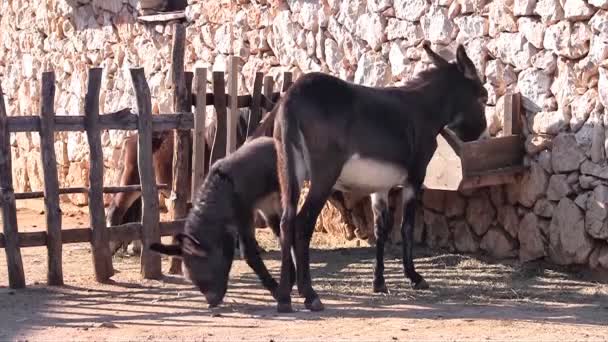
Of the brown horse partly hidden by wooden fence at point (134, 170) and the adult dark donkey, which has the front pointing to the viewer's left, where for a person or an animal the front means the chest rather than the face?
the brown horse partly hidden by wooden fence

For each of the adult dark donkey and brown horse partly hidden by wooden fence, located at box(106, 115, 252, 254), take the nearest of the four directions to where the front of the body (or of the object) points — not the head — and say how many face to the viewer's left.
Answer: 1

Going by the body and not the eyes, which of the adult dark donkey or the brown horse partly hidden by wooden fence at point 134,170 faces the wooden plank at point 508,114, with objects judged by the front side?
the adult dark donkey

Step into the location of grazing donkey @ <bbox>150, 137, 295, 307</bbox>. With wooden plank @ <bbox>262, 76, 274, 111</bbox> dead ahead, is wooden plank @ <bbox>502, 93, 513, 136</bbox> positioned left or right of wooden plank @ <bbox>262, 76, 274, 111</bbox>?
right

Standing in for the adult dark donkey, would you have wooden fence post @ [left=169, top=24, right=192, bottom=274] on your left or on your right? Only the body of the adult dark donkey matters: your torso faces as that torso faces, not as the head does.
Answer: on your left

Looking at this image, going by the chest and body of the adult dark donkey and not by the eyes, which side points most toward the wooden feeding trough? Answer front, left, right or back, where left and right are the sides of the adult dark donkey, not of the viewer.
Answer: front

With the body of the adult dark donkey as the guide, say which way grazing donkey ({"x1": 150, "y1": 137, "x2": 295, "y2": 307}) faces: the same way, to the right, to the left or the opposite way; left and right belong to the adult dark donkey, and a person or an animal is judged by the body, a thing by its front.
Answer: the opposite way

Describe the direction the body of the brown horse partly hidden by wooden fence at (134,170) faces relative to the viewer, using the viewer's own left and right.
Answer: facing to the left of the viewer

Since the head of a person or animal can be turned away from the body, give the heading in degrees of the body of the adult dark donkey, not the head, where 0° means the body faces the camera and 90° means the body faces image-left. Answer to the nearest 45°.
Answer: approximately 225°

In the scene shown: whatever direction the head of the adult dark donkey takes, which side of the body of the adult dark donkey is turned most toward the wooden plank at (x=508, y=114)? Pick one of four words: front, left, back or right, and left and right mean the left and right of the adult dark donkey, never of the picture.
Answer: front

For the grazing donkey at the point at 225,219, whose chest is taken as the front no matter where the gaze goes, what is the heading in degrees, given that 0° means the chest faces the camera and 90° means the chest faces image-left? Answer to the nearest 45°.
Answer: approximately 45°

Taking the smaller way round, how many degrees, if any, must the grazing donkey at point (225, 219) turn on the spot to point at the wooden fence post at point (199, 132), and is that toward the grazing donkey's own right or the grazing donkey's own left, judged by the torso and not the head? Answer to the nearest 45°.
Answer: approximately 135° to the grazing donkey's own right

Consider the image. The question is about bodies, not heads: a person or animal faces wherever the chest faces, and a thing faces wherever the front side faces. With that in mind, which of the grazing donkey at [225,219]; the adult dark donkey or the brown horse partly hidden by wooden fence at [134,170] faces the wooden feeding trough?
the adult dark donkey

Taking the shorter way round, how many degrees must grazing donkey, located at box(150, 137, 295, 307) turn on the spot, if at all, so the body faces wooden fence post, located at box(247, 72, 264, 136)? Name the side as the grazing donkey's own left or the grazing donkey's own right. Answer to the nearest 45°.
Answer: approximately 135° to the grazing donkey's own right
